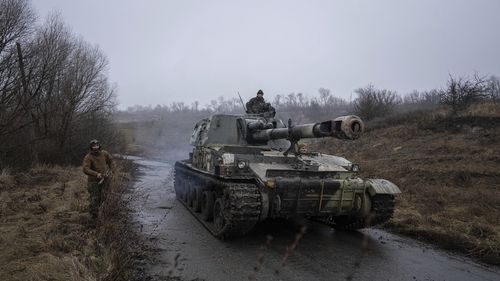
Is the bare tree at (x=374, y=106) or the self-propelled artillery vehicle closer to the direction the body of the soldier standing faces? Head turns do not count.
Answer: the self-propelled artillery vehicle

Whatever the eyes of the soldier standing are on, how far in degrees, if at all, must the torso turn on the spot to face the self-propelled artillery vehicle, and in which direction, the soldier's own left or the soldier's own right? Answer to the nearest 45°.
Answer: approximately 45° to the soldier's own left

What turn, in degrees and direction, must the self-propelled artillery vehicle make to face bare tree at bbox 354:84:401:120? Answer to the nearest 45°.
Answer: approximately 135° to its left

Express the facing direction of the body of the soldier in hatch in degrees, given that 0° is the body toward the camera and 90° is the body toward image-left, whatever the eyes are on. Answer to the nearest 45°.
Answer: approximately 315°

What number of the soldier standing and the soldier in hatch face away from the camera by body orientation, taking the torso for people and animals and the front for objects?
0

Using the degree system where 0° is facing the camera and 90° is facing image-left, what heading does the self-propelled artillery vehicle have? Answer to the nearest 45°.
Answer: approximately 315°
